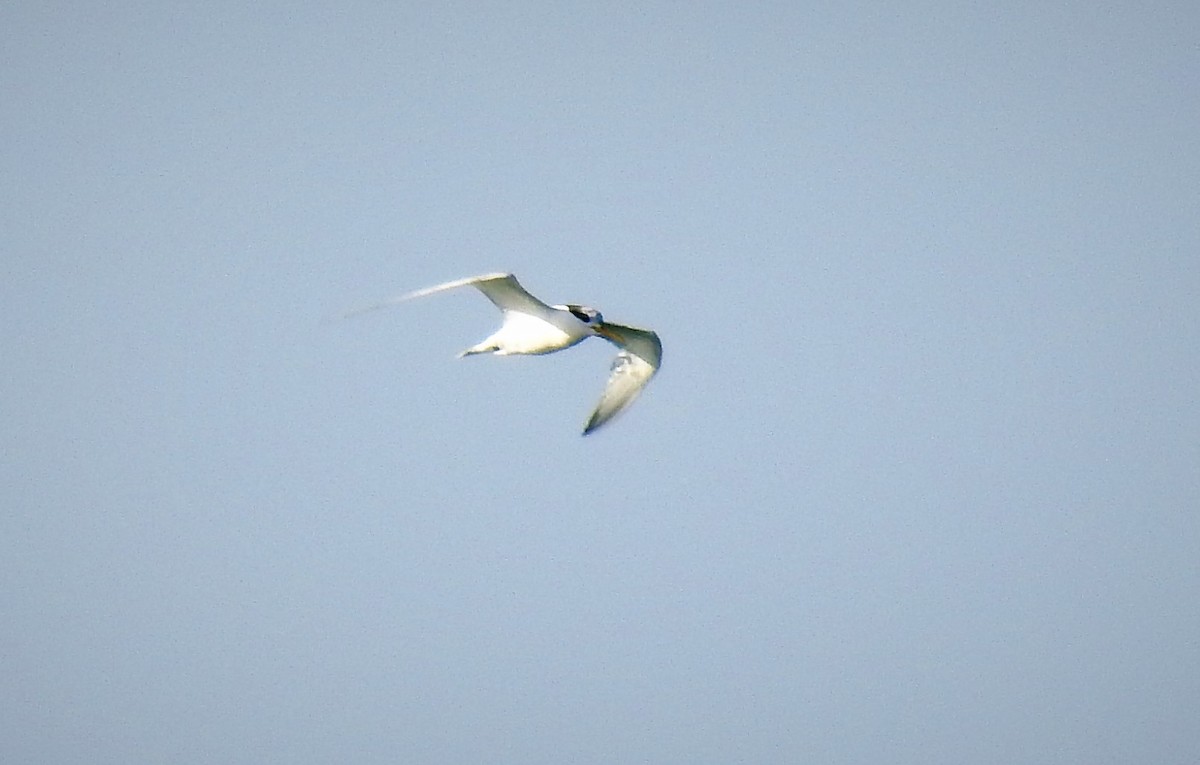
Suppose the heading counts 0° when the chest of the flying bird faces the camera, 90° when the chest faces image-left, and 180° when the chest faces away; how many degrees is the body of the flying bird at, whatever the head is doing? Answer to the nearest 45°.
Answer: approximately 315°
